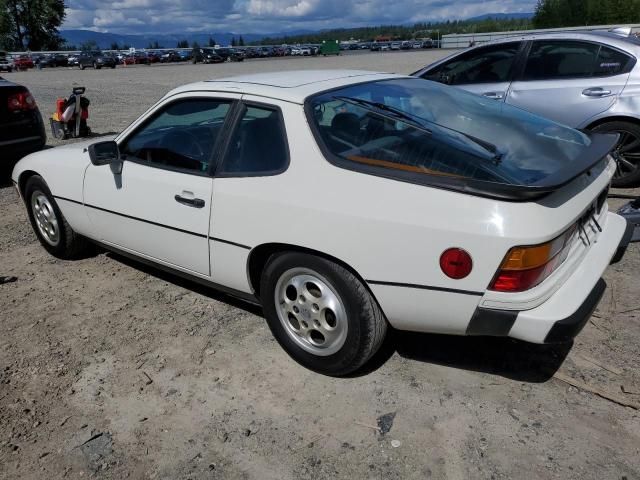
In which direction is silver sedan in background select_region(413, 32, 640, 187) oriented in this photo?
to the viewer's left

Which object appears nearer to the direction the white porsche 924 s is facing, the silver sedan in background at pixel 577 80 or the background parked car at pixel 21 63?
the background parked car

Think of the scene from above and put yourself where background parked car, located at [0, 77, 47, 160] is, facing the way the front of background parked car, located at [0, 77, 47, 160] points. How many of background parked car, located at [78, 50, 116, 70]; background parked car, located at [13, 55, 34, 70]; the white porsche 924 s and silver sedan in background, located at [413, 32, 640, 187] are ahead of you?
2

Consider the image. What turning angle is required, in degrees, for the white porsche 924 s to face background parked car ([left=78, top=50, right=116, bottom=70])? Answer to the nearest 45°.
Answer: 0° — it already faces it

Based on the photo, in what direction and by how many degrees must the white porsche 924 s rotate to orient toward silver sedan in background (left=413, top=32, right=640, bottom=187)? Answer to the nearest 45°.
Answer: approximately 90° to its right

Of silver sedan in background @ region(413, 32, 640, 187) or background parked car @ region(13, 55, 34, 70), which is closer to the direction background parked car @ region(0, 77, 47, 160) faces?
the background parked car

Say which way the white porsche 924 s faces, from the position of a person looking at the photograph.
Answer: facing away from the viewer and to the left of the viewer

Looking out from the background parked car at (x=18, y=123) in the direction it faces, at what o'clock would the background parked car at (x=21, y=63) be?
the background parked car at (x=21, y=63) is roughly at 12 o'clock from the background parked car at (x=18, y=123).

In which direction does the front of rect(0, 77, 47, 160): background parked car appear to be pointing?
away from the camera

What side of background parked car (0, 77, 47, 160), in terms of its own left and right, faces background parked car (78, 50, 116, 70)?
front

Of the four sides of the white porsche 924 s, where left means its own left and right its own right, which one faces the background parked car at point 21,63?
front
